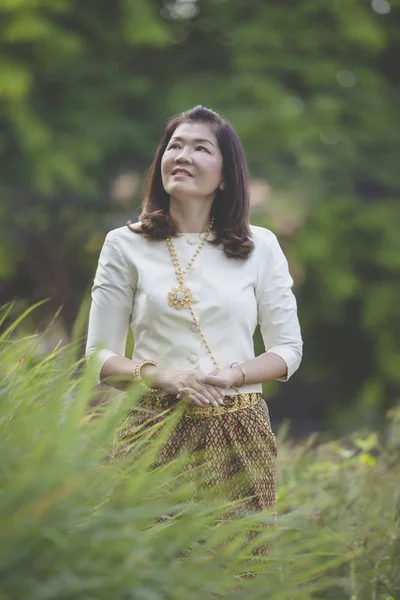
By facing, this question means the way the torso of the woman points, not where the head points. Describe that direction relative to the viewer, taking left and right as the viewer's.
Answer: facing the viewer
